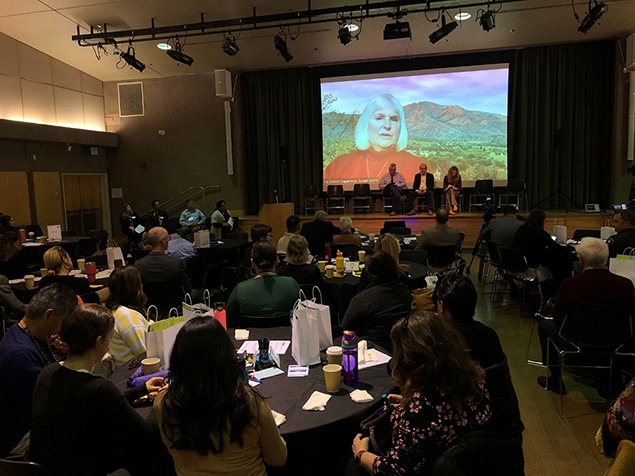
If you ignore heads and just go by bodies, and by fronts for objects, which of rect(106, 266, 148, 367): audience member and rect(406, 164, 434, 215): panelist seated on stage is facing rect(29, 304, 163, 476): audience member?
the panelist seated on stage

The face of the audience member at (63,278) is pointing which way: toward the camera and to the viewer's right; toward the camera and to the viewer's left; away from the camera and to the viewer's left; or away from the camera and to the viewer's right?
away from the camera and to the viewer's right

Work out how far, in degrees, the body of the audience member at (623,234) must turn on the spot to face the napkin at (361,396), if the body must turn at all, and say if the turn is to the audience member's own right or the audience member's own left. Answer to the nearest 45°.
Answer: approximately 90° to the audience member's own left

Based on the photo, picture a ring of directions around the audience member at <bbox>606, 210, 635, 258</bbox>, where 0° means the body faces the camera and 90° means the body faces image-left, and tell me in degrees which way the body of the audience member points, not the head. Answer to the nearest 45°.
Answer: approximately 90°

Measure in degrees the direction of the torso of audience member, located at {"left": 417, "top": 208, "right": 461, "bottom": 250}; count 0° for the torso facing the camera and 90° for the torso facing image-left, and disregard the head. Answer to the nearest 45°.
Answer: approximately 180°

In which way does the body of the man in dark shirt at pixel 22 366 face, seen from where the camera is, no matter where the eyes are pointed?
to the viewer's right

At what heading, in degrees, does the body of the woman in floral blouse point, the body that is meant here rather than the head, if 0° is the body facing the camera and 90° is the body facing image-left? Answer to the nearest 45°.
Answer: approximately 135°

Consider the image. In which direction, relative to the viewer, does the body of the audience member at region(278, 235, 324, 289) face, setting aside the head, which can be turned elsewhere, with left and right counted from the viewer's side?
facing away from the viewer

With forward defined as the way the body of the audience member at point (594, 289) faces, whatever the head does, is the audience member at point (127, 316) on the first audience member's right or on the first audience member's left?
on the first audience member's left

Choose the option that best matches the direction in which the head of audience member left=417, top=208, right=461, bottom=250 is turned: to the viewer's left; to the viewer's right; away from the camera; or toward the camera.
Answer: away from the camera

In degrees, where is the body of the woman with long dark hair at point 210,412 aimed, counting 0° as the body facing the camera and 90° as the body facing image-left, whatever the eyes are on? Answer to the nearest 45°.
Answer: approximately 180°

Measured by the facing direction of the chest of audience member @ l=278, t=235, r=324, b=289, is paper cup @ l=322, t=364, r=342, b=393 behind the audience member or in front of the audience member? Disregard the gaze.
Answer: behind

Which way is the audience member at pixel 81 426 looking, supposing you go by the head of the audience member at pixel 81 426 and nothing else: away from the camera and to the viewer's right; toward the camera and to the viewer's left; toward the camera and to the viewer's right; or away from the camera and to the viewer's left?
away from the camera and to the viewer's right
